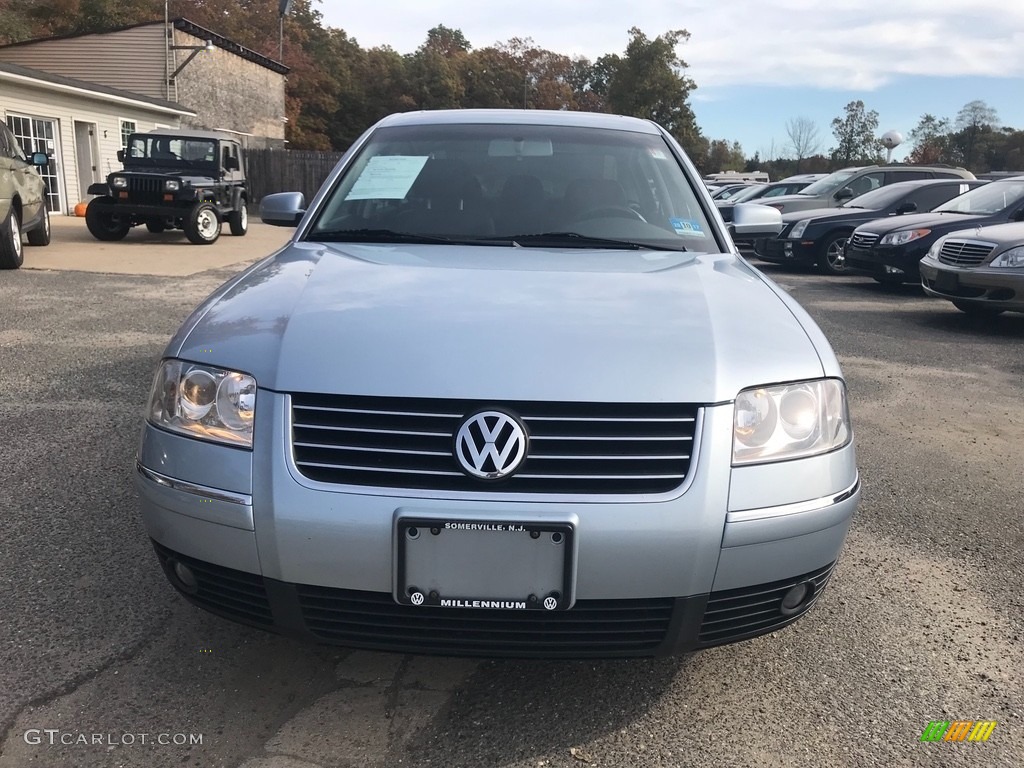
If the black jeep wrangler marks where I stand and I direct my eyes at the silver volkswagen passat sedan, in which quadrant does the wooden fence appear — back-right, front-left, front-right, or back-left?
back-left

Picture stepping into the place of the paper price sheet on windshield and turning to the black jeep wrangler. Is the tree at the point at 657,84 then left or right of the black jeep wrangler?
right

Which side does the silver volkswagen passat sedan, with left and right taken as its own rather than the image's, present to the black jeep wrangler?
back

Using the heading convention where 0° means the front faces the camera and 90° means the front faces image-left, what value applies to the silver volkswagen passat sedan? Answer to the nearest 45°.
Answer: approximately 0°

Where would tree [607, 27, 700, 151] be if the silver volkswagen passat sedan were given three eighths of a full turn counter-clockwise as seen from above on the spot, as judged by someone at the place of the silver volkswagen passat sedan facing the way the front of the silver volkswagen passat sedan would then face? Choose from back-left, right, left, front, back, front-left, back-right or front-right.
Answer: front-left

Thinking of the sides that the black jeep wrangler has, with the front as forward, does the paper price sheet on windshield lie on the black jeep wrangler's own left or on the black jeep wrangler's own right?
on the black jeep wrangler's own left

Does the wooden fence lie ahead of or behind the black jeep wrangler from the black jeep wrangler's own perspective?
behind

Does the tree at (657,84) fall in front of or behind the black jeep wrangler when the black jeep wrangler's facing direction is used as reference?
behind

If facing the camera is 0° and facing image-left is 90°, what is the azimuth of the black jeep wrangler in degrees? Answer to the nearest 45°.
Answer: approximately 45°
